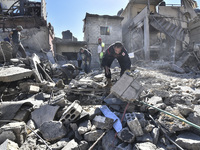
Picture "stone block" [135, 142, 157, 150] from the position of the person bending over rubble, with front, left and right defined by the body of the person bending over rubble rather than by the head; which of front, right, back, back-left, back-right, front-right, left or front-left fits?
front

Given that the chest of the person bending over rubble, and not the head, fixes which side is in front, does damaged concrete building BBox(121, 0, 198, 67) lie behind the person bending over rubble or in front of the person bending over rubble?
behind

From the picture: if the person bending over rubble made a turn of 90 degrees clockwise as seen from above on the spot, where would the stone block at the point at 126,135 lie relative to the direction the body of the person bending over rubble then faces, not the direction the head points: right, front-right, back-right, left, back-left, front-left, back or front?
left

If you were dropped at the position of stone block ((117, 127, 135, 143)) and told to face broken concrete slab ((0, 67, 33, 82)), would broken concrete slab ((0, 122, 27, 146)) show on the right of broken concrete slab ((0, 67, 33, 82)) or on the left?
left

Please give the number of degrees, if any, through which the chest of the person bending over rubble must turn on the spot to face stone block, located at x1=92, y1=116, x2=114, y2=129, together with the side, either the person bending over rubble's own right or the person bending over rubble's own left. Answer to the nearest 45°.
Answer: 0° — they already face it

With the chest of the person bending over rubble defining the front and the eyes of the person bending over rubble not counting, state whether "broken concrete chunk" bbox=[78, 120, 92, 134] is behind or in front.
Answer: in front

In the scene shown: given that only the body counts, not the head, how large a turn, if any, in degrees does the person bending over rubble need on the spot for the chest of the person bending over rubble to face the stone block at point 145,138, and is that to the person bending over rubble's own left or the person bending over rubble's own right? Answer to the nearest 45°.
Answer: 0° — they already face it

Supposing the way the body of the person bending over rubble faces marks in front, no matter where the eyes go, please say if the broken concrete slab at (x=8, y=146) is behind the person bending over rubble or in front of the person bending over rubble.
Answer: in front

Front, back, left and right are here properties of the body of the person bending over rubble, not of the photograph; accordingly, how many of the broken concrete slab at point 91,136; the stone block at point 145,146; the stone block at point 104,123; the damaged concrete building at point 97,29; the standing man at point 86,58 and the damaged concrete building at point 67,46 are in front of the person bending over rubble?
3

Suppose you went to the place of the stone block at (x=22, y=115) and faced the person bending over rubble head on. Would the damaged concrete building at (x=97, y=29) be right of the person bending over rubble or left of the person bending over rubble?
left

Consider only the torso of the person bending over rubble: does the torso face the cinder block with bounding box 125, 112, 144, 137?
yes

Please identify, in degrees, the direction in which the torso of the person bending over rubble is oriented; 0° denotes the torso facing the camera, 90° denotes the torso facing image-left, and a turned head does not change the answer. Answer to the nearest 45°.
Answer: approximately 0°
